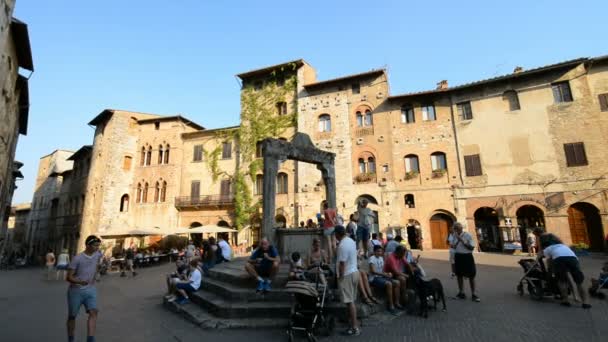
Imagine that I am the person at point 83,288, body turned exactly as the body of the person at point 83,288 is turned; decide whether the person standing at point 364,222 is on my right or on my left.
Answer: on my left

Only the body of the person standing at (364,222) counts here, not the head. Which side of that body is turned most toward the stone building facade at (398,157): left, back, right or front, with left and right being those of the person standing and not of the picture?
back

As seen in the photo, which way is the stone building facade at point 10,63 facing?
to the viewer's right

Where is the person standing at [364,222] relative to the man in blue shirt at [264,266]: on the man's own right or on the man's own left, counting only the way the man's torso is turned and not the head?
on the man's own left

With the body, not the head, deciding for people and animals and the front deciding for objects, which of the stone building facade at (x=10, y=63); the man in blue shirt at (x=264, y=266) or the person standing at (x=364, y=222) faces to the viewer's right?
the stone building facade

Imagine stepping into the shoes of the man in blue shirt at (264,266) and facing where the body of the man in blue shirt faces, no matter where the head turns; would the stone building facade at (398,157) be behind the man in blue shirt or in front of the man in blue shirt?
behind
